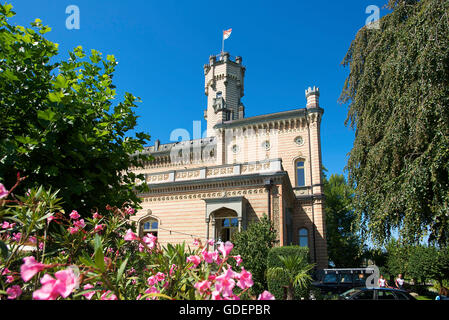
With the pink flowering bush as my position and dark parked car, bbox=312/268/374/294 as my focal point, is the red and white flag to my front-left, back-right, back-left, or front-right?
front-left

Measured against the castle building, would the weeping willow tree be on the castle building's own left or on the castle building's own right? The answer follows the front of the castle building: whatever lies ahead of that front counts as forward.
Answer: on the castle building's own left

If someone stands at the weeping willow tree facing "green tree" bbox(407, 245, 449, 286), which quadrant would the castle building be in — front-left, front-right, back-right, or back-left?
front-left

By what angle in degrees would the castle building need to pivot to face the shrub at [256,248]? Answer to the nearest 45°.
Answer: approximately 45° to its left

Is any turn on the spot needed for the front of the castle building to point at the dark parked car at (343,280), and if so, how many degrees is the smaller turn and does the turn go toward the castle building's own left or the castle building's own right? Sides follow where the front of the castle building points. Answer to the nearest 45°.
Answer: approximately 90° to the castle building's own left

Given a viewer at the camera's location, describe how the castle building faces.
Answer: facing the viewer and to the left of the viewer

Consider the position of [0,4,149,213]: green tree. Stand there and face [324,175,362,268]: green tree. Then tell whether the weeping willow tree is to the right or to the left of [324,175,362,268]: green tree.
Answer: right

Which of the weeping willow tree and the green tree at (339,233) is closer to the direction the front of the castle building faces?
the weeping willow tree
